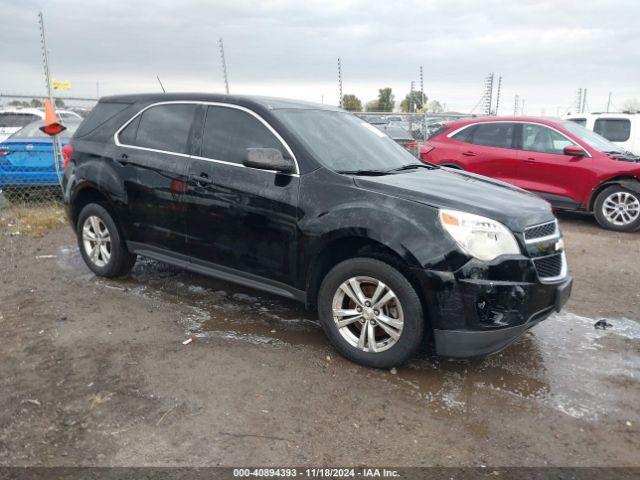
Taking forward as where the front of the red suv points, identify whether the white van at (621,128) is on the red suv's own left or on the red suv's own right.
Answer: on the red suv's own left

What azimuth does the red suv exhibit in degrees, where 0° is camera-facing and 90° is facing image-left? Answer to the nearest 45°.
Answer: approximately 315°

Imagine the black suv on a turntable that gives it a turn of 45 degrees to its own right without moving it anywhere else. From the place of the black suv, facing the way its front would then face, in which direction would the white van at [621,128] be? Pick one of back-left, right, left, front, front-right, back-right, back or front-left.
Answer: back-left

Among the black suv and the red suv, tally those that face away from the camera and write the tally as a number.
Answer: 0

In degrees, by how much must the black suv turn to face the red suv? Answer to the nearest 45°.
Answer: approximately 90° to its left

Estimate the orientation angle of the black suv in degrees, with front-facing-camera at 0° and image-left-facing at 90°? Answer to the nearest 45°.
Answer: approximately 315°
